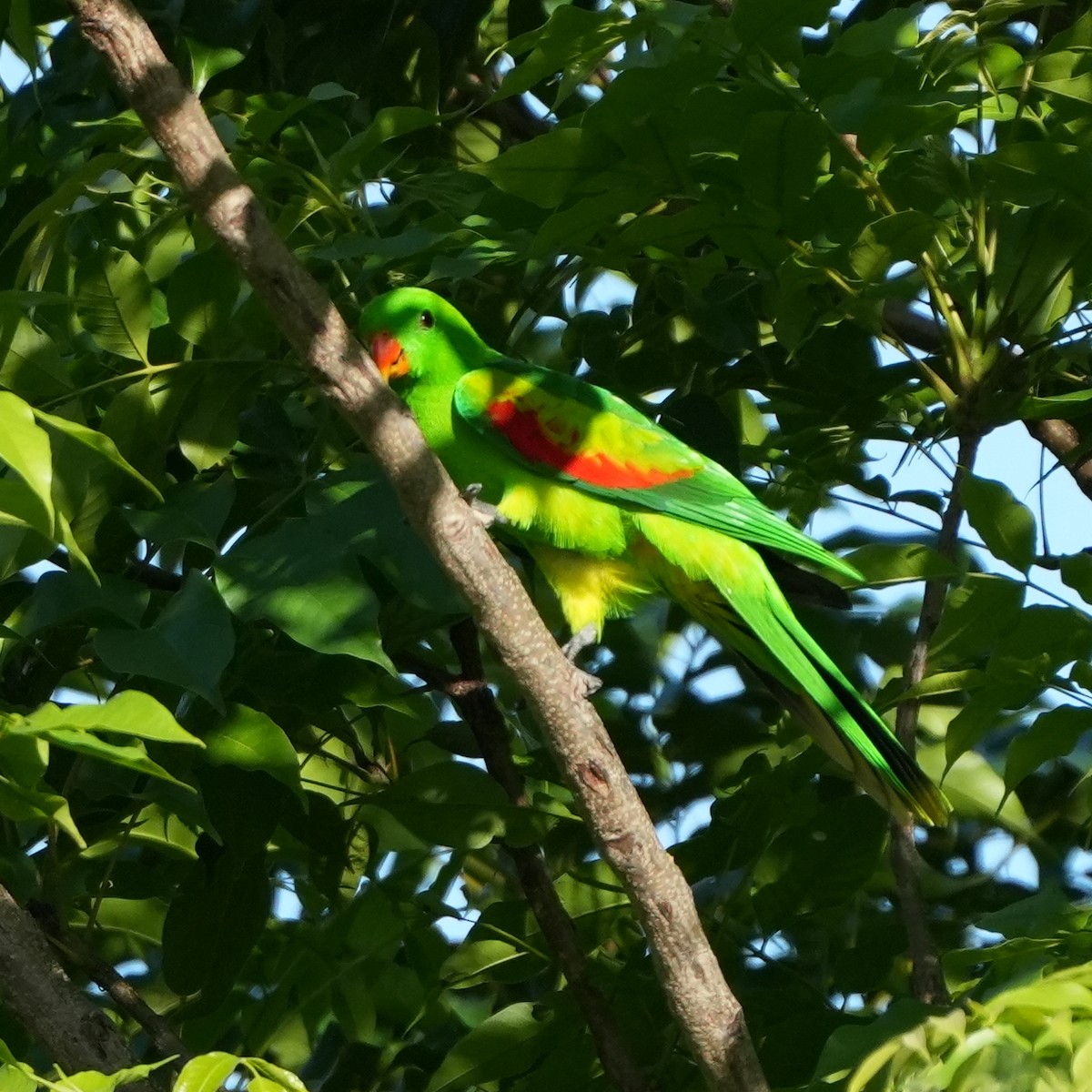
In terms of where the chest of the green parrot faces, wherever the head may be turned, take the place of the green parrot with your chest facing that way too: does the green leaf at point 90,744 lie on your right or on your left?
on your left

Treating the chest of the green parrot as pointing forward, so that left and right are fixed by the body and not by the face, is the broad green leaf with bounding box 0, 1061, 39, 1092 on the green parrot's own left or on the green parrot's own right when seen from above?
on the green parrot's own left

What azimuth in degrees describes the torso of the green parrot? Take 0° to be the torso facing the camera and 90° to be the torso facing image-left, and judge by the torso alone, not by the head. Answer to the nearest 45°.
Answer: approximately 90°

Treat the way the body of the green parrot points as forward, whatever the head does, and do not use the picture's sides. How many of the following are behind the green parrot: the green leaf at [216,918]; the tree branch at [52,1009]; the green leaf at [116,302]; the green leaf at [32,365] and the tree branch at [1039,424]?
1

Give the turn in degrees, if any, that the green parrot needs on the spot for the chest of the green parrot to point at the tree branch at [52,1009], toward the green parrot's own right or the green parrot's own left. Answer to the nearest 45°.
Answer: approximately 45° to the green parrot's own left

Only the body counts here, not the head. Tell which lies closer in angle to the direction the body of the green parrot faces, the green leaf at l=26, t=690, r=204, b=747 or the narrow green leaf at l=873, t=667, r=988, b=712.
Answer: the green leaf

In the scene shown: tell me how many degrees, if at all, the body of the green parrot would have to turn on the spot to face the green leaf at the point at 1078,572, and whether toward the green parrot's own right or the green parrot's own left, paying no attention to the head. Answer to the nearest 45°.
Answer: approximately 135° to the green parrot's own left

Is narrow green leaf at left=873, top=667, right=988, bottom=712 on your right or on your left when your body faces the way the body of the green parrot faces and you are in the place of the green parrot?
on your right
